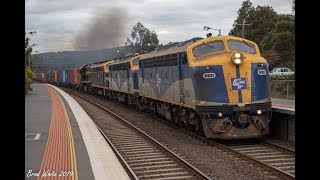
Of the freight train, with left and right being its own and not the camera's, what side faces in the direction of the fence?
left

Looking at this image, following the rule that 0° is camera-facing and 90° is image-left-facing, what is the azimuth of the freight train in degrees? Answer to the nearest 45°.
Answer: approximately 315°
